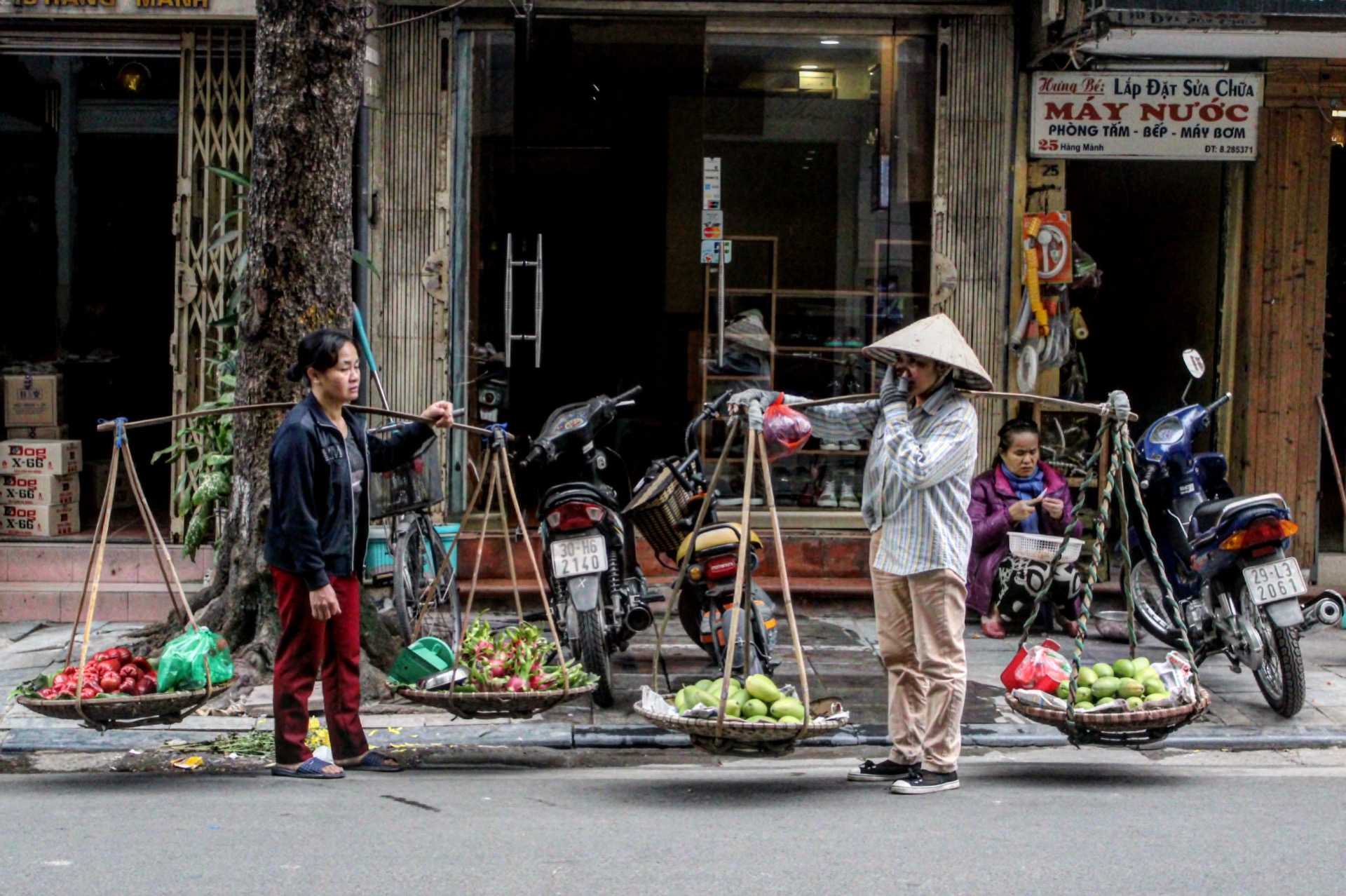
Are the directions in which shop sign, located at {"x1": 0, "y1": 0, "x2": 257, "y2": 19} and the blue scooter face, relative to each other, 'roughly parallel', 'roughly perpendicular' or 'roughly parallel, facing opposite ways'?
roughly parallel, facing opposite ways

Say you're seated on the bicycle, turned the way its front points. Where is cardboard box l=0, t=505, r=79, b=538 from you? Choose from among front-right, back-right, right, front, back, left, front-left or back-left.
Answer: back-right

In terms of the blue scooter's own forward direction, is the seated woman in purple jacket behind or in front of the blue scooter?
in front

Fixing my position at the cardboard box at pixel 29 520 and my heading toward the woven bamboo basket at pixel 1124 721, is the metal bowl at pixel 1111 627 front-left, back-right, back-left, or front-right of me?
front-left

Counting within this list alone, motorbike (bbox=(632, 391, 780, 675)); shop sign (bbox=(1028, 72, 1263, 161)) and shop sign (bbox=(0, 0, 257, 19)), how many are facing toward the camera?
2

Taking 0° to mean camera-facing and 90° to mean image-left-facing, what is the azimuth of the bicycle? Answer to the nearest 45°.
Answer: approximately 0°

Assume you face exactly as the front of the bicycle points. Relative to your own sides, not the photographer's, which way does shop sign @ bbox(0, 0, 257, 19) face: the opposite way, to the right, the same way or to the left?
the same way

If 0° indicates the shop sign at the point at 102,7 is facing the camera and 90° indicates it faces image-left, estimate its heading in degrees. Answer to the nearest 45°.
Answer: approximately 0°

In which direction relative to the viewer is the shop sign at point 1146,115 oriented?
toward the camera

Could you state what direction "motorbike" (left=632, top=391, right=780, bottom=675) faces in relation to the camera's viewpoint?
facing away from the viewer and to the left of the viewer

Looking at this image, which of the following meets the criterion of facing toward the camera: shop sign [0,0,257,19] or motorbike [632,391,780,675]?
the shop sign
